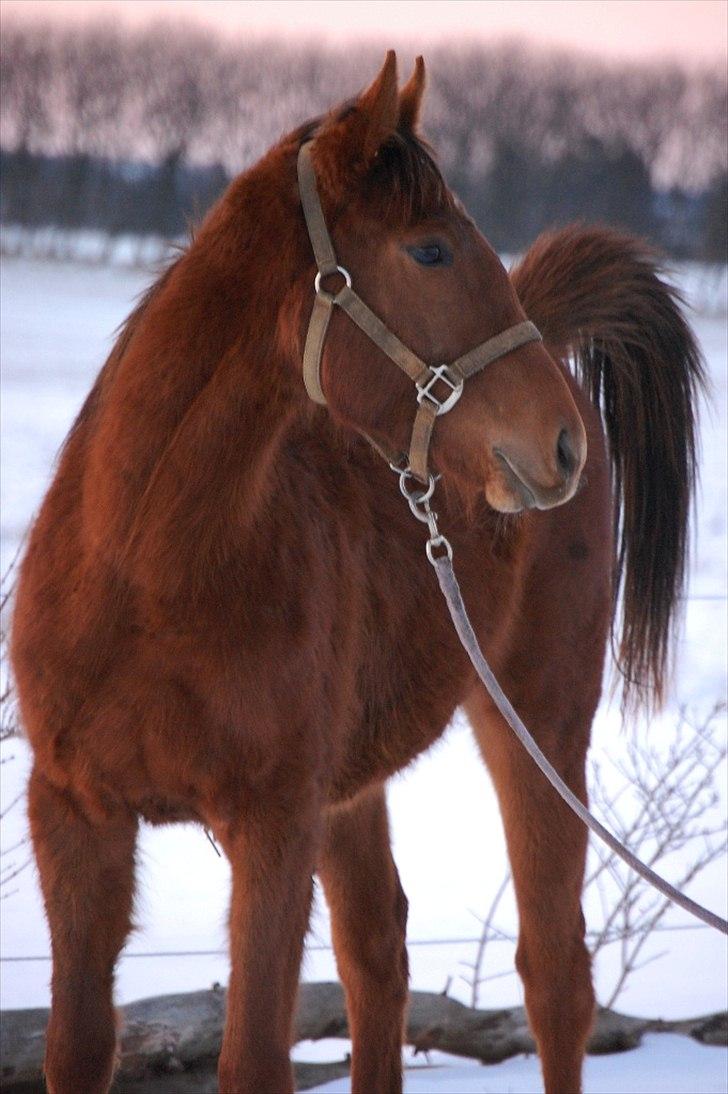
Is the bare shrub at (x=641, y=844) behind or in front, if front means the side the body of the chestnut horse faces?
behind

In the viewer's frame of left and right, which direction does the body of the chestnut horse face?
facing the viewer and to the left of the viewer
